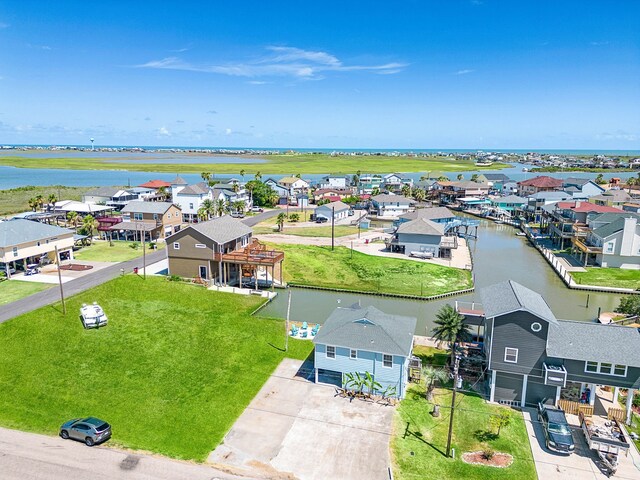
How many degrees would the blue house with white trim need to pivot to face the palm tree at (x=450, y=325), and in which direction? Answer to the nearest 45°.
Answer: approximately 90° to its left

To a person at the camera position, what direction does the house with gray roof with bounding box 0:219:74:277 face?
facing the viewer and to the right of the viewer

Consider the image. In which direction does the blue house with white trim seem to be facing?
toward the camera

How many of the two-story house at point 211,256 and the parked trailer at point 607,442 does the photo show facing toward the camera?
1

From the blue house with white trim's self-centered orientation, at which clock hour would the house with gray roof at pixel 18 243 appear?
The house with gray roof is roughly at 4 o'clock from the blue house with white trim.

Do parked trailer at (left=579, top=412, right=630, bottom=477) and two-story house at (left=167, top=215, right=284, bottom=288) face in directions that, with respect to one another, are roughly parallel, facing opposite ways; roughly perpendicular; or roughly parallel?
roughly perpendicular

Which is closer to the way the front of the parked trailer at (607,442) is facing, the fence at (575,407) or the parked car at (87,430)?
the parked car

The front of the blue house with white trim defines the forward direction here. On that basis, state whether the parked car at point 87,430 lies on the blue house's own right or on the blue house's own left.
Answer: on the blue house's own right

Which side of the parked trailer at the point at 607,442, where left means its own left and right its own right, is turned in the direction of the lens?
front

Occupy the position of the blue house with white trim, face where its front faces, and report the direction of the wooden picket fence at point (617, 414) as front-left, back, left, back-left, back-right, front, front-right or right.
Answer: left

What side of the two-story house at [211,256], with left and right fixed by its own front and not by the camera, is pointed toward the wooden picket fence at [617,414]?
back

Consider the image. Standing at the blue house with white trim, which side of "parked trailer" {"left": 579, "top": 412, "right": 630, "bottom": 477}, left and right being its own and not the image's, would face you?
right

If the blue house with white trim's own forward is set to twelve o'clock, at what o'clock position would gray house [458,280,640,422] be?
The gray house is roughly at 9 o'clock from the blue house with white trim.
